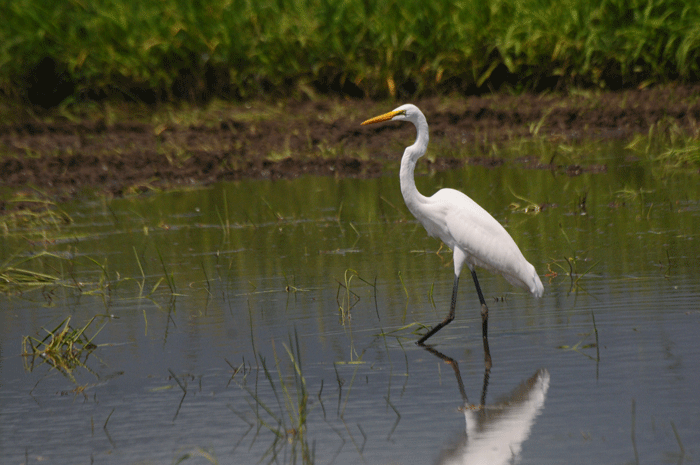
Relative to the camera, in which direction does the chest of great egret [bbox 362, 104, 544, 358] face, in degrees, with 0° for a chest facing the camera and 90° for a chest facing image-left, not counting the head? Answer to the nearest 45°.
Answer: approximately 90°

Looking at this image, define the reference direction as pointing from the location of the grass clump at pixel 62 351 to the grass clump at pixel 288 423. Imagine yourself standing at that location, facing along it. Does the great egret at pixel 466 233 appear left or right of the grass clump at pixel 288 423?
left

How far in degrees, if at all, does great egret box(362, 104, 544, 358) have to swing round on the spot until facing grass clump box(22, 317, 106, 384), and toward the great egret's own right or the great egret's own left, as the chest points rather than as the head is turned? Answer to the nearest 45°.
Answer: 0° — it already faces it

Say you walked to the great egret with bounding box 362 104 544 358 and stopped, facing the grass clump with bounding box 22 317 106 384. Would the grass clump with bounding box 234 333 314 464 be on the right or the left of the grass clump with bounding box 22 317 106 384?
left

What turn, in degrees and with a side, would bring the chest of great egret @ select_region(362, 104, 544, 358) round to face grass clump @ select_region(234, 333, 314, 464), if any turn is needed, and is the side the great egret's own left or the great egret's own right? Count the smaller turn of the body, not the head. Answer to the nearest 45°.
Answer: approximately 90° to the great egret's own left
